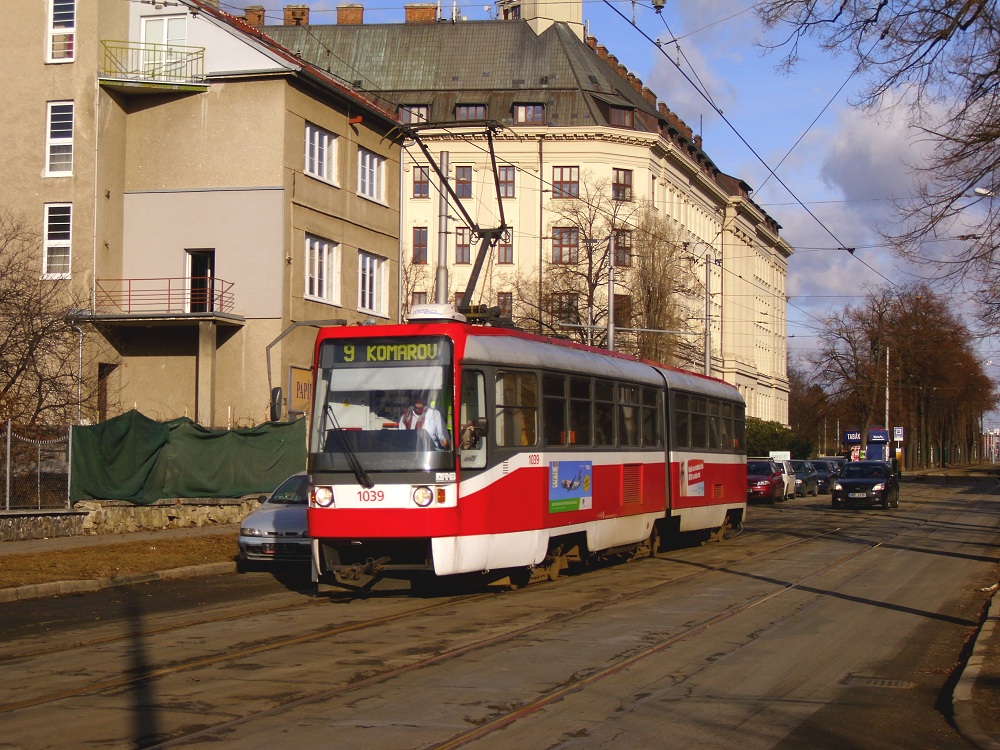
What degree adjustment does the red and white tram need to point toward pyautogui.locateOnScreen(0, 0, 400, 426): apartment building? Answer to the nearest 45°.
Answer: approximately 90° to its right

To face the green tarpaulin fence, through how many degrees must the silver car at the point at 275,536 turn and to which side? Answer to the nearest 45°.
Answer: approximately 135° to its right

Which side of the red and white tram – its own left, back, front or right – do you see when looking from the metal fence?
right

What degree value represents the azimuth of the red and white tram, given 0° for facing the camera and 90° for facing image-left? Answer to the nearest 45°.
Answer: approximately 45°

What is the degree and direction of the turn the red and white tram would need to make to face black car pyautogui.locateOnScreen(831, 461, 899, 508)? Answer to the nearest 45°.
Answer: approximately 180°

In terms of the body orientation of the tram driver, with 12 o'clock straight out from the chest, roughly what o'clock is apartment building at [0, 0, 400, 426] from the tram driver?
The apartment building is roughly at 4 o'clock from the tram driver.

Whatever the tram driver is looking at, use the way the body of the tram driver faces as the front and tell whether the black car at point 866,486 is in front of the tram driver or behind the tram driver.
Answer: behind

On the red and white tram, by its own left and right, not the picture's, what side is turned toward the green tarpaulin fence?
right

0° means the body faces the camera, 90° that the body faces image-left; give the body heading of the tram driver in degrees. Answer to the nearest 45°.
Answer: approximately 45°

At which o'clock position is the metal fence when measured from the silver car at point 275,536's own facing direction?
The metal fence is roughly at 3 o'clock from the silver car.
